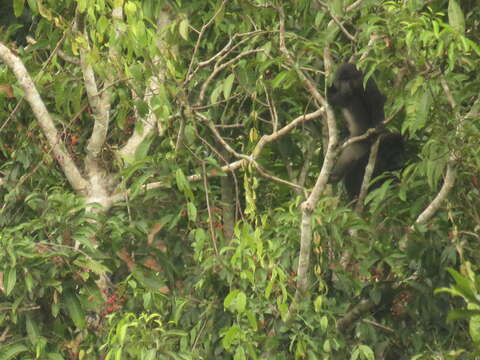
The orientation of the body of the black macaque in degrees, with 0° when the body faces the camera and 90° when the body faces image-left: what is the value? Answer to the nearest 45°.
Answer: approximately 45°
